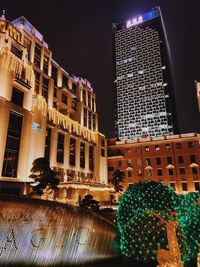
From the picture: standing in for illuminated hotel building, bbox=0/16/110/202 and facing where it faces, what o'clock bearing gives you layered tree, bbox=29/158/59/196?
The layered tree is roughly at 1 o'clock from the illuminated hotel building.

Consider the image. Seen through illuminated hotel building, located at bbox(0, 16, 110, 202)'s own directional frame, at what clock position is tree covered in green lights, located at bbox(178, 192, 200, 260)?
The tree covered in green lights is roughly at 1 o'clock from the illuminated hotel building.

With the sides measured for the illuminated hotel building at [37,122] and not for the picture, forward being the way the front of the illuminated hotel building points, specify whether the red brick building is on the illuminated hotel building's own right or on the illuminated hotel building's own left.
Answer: on the illuminated hotel building's own left

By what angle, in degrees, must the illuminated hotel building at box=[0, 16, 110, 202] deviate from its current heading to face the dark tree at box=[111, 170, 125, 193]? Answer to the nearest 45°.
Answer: approximately 90° to its left

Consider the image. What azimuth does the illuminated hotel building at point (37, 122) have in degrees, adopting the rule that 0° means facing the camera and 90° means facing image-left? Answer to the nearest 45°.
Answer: approximately 315°
